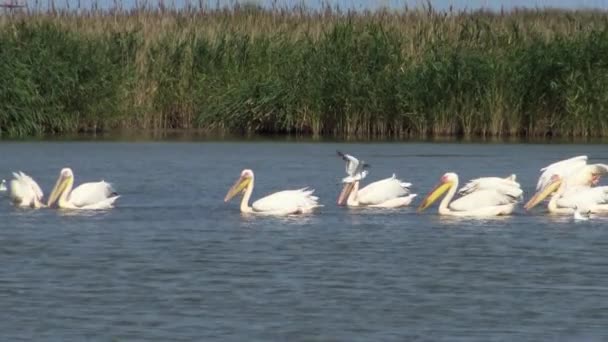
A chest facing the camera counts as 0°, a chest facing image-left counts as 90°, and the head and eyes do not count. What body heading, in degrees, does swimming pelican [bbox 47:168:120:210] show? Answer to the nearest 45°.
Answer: approximately 90°

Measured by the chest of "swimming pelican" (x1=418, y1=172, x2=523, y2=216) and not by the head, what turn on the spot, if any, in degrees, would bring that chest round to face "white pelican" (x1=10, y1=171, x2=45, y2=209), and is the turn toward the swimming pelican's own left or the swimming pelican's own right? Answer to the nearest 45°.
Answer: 0° — it already faces it

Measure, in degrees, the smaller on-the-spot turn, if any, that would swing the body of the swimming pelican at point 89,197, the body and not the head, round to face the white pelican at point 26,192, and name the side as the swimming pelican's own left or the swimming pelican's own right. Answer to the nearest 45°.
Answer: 0° — it already faces it

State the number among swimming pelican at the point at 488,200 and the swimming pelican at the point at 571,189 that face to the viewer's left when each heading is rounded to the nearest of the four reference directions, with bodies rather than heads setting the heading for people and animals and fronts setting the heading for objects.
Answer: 2

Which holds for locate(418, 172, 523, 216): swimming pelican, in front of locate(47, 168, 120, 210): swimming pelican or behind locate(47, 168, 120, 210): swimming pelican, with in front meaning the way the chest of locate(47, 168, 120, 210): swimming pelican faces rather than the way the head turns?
behind

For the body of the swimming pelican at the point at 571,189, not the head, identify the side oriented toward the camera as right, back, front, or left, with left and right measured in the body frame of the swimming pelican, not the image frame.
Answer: left

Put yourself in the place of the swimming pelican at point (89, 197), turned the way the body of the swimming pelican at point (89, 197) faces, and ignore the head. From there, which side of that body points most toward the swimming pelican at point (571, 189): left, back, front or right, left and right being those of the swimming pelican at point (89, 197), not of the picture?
back

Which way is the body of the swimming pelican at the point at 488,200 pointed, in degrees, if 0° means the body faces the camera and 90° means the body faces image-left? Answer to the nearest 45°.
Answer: approximately 90°
